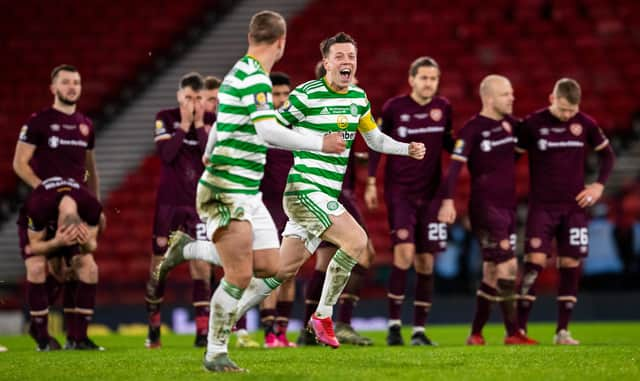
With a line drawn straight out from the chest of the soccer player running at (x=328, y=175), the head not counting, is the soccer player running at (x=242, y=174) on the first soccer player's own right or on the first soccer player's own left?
on the first soccer player's own right

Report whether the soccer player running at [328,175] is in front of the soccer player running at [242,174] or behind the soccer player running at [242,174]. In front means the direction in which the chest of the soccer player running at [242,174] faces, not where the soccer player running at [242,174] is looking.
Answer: in front

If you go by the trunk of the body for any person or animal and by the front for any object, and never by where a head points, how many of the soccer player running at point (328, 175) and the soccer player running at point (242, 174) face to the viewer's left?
0
